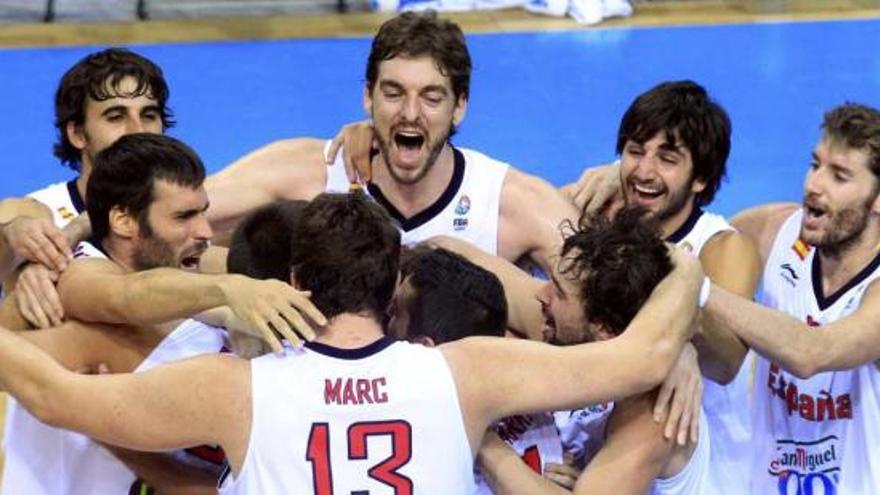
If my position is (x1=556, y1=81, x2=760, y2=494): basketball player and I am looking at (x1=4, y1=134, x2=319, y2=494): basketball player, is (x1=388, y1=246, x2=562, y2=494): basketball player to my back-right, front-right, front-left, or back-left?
front-left

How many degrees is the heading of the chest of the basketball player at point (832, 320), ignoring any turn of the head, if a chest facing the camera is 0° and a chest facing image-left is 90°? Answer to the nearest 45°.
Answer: approximately 45°

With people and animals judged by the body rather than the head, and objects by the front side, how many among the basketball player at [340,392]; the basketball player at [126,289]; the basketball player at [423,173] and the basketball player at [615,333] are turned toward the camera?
1

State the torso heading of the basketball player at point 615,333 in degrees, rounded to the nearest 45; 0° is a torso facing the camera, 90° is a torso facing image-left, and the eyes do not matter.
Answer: approximately 90°

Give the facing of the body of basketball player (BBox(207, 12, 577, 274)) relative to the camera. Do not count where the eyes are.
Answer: toward the camera

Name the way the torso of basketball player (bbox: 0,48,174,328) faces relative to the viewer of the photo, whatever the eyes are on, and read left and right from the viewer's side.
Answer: facing the viewer and to the right of the viewer

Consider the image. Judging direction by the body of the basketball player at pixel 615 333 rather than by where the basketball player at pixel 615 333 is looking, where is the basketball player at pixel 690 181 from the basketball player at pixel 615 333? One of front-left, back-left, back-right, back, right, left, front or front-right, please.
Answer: right

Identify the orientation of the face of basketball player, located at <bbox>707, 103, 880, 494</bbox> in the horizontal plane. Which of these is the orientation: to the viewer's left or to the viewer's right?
to the viewer's left

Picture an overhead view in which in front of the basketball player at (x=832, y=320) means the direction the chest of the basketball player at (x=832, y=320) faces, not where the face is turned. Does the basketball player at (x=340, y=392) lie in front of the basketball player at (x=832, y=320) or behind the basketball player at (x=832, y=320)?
in front

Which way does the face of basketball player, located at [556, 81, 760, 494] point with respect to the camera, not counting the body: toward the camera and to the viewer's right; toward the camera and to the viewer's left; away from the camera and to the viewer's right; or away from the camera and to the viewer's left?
toward the camera and to the viewer's left

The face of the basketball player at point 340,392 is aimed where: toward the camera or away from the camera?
away from the camera

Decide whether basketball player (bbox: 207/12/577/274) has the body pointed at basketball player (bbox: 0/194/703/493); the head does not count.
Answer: yes

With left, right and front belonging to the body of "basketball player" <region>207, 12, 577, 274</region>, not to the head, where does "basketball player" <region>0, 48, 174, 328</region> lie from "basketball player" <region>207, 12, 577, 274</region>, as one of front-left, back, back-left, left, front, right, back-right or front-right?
right

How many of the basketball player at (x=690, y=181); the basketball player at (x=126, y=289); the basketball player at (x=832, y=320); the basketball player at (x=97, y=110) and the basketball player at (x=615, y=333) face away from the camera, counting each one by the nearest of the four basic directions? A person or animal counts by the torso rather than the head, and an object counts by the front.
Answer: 0
